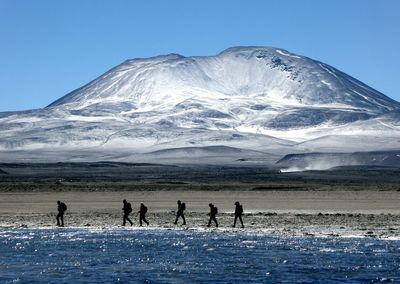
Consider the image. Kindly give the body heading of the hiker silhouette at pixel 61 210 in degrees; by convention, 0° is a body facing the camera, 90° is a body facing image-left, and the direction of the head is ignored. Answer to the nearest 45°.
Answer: approximately 90°
